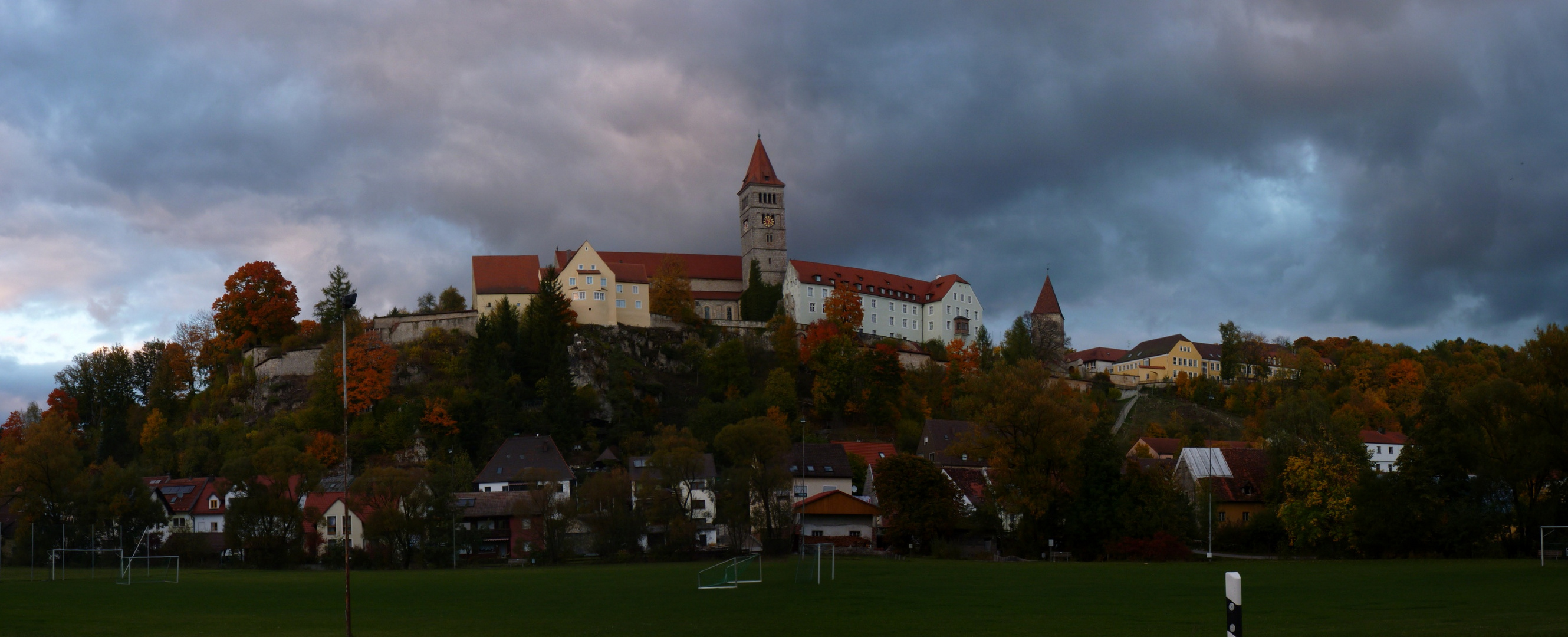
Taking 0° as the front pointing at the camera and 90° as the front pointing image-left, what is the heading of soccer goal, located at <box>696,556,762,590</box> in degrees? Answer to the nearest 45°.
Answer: approximately 270°

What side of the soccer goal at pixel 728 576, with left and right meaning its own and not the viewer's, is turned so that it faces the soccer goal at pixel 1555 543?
front

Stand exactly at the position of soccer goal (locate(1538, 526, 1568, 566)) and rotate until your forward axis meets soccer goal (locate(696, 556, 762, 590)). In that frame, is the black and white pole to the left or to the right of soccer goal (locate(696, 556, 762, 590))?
left
